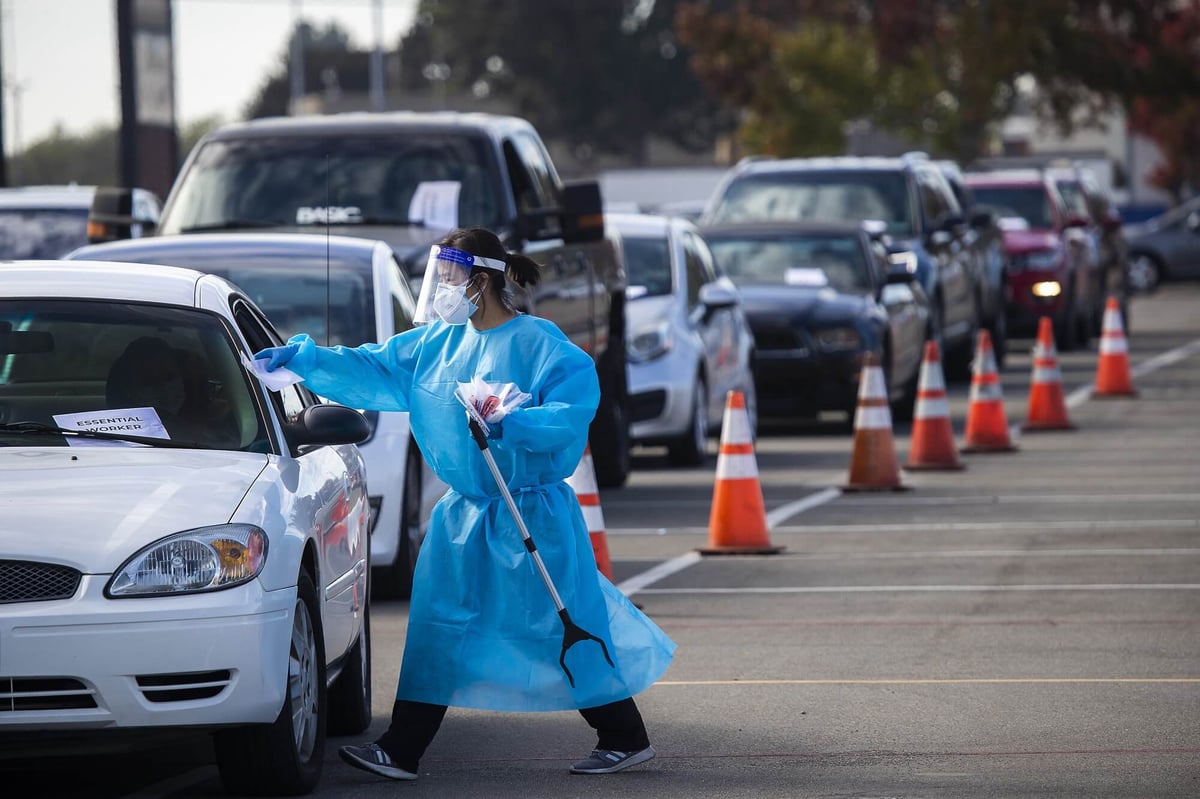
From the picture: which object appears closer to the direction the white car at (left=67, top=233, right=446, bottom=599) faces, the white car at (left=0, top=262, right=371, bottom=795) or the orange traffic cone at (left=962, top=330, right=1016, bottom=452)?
the white car

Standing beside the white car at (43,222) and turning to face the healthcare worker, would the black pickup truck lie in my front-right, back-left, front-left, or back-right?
front-left

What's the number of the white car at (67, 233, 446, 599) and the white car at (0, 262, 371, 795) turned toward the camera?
2

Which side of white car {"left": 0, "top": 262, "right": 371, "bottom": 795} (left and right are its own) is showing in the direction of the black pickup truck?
back

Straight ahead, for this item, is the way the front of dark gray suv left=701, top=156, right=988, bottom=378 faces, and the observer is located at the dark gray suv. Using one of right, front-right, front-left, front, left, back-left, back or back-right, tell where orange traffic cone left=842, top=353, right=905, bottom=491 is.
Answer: front

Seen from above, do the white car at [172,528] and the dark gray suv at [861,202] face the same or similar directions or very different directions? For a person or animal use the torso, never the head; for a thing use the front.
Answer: same or similar directions

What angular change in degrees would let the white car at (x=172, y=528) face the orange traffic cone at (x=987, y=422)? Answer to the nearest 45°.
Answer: approximately 135° to its left

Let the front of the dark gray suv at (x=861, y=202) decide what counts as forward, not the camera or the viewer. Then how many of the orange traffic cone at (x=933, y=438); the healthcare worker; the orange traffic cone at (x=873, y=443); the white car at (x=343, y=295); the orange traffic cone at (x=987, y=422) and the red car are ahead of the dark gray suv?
5

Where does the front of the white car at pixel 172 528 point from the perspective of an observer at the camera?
facing the viewer

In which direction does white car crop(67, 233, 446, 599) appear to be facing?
toward the camera

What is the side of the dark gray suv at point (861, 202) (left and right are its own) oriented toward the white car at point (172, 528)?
front

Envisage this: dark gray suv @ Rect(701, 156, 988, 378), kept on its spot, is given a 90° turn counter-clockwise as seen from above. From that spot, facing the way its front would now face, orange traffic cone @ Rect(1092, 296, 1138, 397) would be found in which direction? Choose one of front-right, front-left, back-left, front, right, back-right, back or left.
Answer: front

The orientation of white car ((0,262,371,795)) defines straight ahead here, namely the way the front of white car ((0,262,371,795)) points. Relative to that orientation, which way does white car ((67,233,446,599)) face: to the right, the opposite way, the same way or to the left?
the same way

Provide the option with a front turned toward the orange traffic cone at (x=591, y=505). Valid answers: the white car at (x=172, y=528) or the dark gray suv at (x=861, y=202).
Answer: the dark gray suv

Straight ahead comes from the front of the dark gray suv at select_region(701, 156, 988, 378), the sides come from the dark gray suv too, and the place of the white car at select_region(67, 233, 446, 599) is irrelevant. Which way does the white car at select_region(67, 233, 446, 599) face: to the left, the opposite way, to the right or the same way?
the same way
